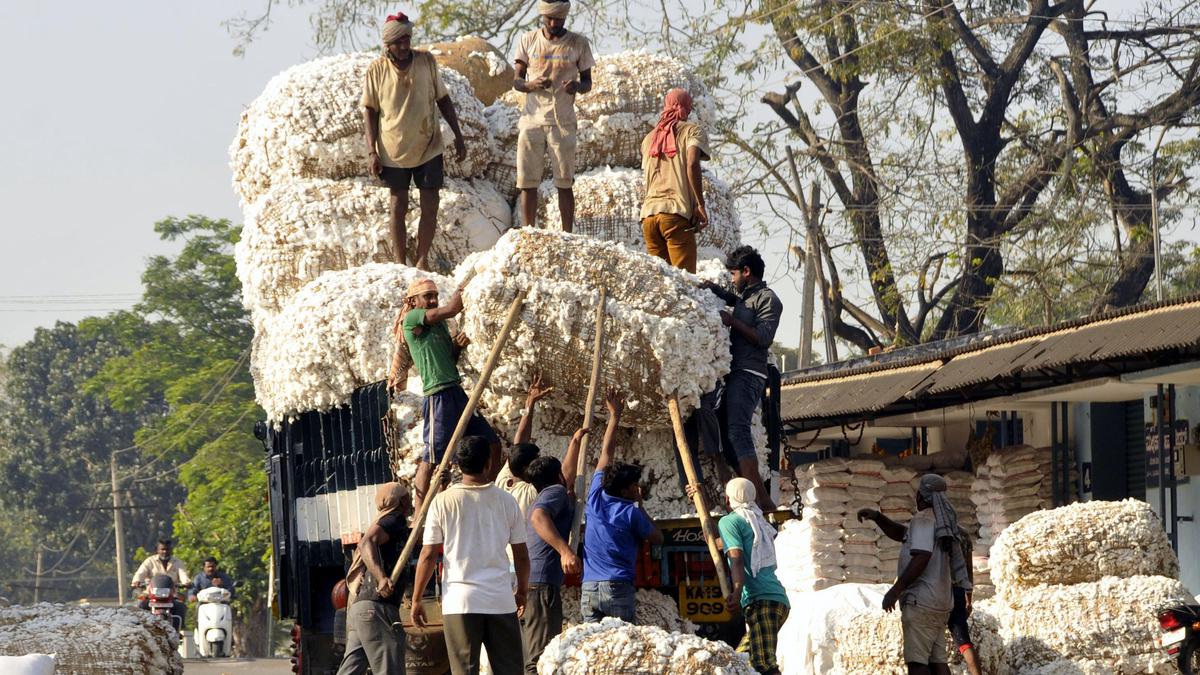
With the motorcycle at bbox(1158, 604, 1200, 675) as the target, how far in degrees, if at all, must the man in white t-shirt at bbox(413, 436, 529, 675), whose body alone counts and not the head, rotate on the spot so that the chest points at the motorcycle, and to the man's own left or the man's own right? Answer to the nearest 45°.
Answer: approximately 45° to the man's own right

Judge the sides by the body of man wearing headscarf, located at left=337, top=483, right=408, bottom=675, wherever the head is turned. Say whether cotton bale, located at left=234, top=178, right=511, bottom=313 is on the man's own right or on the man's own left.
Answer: on the man's own left

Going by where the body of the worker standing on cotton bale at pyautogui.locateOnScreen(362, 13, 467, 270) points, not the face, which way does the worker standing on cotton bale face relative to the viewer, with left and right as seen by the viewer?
facing the viewer

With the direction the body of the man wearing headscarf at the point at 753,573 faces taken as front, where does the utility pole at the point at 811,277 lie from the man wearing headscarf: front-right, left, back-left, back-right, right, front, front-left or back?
front-right

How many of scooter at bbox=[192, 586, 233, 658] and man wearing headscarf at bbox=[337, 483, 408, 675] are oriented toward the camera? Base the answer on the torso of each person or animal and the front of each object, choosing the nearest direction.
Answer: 1

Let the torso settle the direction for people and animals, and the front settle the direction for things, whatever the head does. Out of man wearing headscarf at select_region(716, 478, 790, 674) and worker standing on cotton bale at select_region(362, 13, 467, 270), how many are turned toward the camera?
1

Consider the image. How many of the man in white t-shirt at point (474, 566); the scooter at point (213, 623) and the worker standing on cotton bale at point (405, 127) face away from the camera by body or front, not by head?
1

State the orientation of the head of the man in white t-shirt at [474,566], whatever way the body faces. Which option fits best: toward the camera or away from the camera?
away from the camera

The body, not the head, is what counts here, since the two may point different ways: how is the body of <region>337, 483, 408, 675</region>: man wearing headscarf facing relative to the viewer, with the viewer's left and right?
facing away from the viewer and to the right of the viewer

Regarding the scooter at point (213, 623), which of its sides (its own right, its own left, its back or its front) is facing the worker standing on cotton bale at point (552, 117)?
front

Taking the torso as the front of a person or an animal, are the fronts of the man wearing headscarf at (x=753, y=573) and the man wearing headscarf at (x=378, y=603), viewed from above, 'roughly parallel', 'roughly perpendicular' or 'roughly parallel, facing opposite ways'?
roughly perpendicular

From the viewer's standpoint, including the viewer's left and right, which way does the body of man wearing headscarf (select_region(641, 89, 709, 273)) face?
facing away from the viewer and to the right of the viewer

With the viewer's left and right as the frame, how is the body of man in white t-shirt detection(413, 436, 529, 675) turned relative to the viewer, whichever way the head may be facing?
facing away from the viewer

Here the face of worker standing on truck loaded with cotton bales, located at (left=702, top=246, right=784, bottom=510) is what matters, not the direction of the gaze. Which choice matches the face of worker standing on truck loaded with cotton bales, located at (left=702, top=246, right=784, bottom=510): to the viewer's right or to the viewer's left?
to the viewer's left

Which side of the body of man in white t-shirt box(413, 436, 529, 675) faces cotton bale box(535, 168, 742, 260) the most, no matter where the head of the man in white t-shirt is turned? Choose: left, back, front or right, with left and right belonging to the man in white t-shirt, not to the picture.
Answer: front

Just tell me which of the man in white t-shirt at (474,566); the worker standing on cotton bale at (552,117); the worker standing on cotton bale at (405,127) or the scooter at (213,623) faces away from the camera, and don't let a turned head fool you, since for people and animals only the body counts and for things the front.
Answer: the man in white t-shirt

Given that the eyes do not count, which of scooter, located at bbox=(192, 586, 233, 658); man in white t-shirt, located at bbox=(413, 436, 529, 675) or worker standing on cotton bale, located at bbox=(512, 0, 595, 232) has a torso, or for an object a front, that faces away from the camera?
the man in white t-shirt

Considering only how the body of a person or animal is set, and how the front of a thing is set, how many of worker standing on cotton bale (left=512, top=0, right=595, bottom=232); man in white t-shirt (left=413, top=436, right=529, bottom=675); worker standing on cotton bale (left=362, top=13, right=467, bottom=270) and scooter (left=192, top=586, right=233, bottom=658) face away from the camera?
1

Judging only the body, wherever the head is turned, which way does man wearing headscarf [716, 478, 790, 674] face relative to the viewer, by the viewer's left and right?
facing away from the viewer and to the left of the viewer
